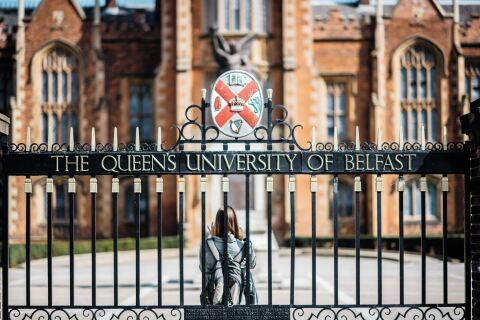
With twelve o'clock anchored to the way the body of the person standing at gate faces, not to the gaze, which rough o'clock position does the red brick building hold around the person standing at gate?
The red brick building is roughly at 12 o'clock from the person standing at gate.

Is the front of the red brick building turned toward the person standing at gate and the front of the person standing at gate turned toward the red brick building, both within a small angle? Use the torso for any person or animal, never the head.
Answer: yes

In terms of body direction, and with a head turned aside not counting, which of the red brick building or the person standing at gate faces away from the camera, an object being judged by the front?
the person standing at gate

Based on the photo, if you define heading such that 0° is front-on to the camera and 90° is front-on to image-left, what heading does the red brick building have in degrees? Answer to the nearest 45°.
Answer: approximately 0°

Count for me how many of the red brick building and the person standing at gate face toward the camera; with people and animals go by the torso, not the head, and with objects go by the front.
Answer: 1

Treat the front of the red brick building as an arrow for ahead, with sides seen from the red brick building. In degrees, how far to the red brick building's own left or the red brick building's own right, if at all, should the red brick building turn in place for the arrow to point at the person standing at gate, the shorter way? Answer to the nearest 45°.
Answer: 0° — it already faces them

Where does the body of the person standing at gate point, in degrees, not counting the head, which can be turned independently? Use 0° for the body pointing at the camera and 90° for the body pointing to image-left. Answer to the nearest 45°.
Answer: approximately 180°

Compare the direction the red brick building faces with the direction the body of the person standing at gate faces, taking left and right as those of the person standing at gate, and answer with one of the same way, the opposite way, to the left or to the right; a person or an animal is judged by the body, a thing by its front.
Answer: the opposite way
